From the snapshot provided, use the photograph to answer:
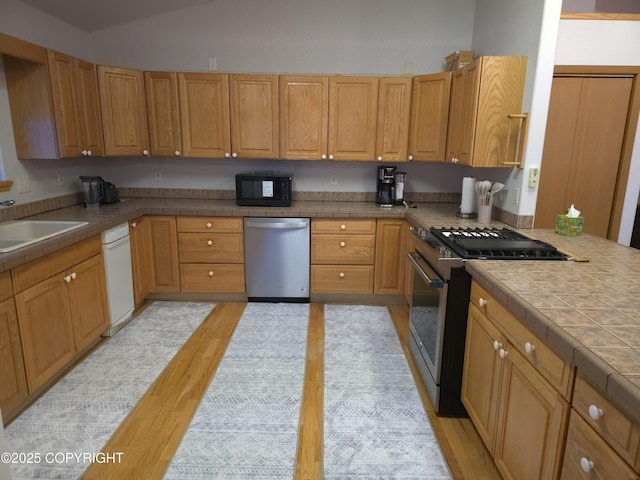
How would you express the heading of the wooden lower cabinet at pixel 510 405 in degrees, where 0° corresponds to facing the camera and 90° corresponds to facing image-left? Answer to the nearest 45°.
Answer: approximately 45°

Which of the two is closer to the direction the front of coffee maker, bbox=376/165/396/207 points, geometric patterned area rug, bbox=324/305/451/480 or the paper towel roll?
the geometric patterned area rug

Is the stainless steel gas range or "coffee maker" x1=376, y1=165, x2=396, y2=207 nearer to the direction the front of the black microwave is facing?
the stainless steel gas range

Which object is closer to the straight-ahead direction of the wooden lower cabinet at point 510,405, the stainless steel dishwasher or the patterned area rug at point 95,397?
the patterned area rug

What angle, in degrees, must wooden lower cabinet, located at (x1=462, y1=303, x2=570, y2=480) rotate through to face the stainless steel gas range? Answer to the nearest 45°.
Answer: approximately 90° to its right

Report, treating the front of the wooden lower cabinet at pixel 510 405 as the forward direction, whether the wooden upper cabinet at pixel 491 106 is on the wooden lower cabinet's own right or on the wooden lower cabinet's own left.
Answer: on the wooden lower cabinet's own right

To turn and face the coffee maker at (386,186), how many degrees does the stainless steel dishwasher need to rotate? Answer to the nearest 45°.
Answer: approximately 90° to its left

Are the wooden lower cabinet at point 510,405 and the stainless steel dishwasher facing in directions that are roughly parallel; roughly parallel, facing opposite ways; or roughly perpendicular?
roughly perpendicular

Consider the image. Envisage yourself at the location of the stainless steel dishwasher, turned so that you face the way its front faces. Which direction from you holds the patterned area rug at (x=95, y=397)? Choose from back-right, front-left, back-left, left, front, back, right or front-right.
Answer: front-right

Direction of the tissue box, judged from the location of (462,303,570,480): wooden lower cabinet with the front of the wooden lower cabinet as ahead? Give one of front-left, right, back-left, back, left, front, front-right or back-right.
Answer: back-right

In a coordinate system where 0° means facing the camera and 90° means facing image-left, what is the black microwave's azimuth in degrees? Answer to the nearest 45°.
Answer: approximately 0°

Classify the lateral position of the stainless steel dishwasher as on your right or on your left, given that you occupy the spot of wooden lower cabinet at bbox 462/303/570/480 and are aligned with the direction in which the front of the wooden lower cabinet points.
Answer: on your right

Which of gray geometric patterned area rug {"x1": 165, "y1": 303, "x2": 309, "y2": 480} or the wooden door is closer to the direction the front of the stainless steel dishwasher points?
the gray geometric patterned area rug
